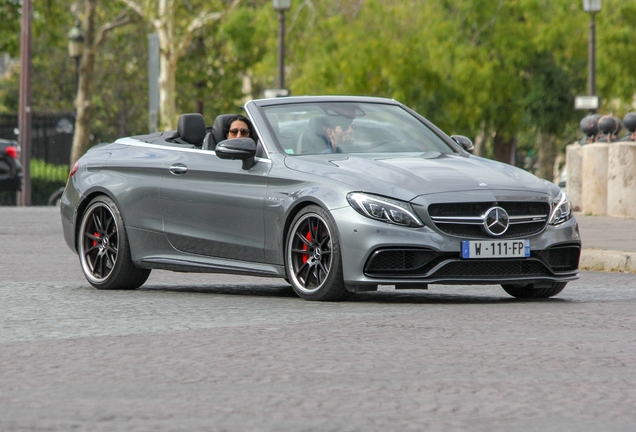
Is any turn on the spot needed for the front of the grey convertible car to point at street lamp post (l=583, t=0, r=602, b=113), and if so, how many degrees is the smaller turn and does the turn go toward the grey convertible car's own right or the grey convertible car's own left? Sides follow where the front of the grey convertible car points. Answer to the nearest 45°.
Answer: approximately 135° to the grey convertible car's own left

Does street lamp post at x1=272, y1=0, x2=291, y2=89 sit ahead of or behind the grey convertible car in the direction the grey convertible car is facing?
behind

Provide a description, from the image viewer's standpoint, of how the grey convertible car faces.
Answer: facing the viewer and to the right of the viewer

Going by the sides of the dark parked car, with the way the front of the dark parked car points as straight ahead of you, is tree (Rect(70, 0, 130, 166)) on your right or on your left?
on your right

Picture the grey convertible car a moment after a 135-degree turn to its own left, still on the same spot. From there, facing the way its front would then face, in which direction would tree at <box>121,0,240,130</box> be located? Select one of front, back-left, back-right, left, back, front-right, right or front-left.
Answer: front
